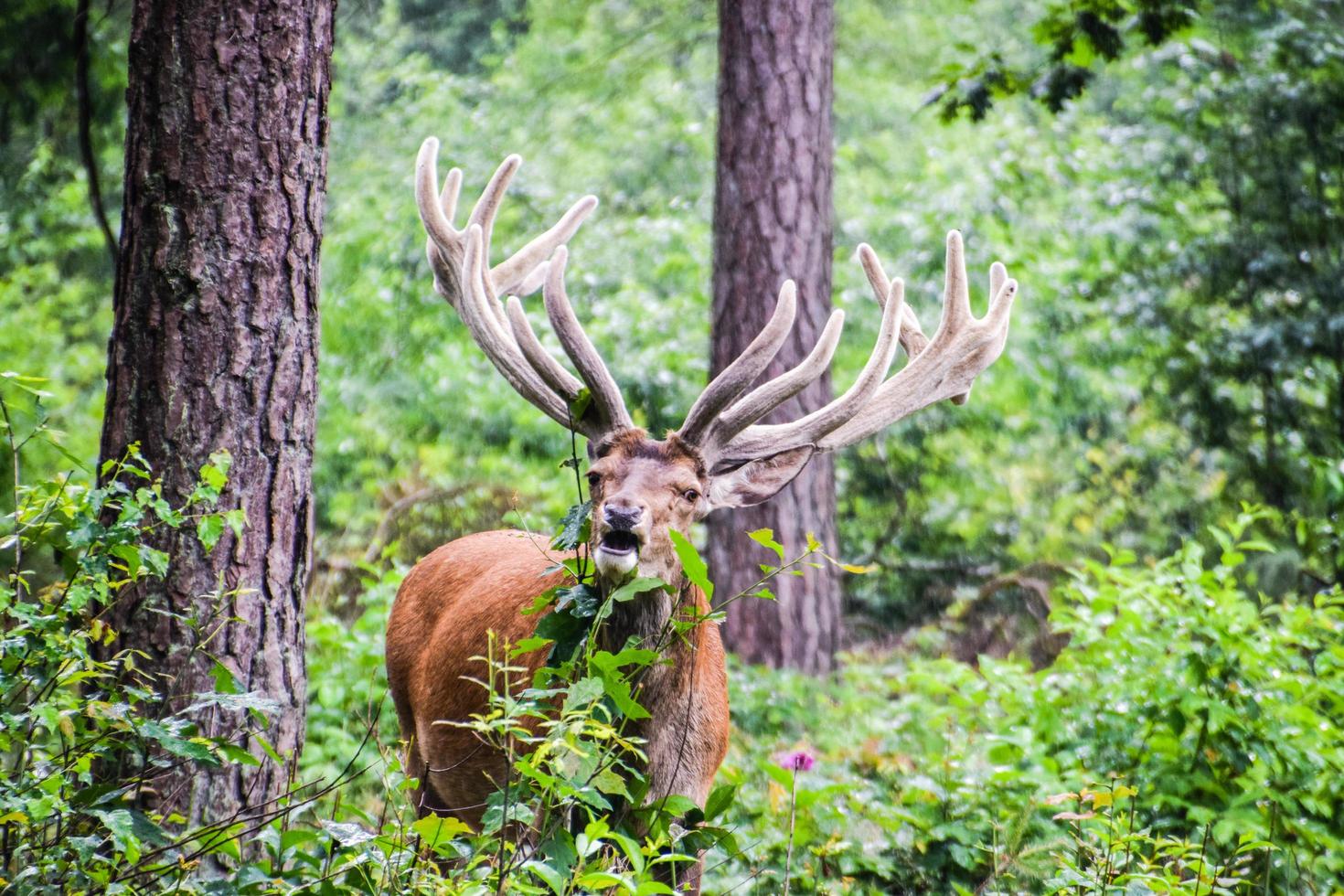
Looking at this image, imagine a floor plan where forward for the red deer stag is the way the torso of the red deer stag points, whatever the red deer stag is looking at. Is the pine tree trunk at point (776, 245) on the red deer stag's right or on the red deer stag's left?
on the red deer stag's left

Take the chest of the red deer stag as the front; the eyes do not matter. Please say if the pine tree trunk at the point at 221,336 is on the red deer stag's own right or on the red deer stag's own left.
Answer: on the red deer stag's own right

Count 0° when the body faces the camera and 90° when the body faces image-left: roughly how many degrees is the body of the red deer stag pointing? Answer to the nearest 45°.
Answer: approximately 315°
